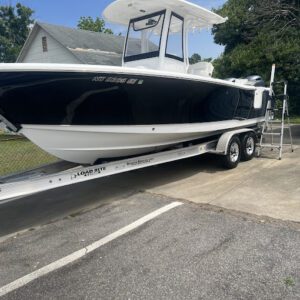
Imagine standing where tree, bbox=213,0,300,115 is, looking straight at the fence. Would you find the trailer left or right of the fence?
left

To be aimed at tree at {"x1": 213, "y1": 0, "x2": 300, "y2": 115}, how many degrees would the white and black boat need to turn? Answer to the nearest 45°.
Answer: approximately 180°

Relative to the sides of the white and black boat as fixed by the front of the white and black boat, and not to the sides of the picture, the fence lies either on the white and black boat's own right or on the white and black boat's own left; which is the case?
on the white and black boat's own right

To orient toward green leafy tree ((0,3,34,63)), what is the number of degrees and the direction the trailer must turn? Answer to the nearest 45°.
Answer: approximately 135° to its right
